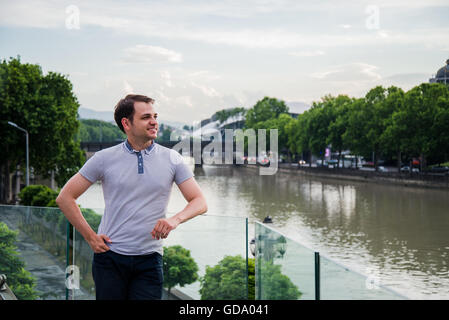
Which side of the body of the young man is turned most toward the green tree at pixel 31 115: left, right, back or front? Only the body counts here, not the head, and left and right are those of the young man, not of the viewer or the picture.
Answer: back

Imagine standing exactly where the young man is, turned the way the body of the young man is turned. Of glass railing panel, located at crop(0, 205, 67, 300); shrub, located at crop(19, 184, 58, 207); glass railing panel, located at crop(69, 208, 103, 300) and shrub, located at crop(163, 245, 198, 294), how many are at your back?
4

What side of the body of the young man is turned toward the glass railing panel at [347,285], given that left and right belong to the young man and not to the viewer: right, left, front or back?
left

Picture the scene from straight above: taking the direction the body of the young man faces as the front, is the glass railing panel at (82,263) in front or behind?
behind

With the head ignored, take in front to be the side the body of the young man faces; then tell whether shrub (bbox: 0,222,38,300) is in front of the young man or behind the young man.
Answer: behind

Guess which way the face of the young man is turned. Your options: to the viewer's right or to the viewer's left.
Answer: to the viewer's right

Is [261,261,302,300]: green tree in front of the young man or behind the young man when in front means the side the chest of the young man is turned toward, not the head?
behind

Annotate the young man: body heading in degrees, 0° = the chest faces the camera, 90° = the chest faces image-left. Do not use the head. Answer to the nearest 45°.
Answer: approximately 0°

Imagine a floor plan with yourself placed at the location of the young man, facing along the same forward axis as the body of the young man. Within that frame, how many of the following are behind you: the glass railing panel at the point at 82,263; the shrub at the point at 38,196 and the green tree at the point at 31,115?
3
